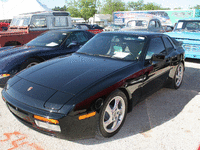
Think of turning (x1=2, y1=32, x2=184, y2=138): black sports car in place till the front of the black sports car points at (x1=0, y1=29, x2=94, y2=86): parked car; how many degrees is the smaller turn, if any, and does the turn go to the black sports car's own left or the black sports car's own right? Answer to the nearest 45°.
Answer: approximately 90° to the black sports car's own right

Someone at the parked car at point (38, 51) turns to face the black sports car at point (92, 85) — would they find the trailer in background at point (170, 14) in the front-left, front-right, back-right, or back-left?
back-left

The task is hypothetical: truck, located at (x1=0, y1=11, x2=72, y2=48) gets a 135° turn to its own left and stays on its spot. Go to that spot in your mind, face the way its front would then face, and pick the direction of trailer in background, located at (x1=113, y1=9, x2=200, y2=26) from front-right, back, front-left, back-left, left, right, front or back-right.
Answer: front-left

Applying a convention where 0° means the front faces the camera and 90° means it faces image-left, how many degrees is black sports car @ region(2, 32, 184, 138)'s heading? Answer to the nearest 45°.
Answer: approximately 45°

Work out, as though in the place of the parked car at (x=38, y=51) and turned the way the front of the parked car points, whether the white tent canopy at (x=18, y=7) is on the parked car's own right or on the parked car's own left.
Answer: on the parked car's own right

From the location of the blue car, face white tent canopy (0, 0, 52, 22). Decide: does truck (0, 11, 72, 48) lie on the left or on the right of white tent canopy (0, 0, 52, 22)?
left

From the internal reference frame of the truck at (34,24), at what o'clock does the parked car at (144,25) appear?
The parked car is roughly at 7 o'clock from the truck.

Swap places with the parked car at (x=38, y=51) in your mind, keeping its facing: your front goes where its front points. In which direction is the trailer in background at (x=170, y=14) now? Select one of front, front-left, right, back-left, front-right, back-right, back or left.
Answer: back

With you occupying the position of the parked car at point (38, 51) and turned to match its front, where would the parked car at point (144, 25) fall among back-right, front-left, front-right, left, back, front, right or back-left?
back

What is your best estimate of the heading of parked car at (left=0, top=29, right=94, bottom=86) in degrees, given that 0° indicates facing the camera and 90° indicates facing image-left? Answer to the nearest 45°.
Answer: approximately 45°

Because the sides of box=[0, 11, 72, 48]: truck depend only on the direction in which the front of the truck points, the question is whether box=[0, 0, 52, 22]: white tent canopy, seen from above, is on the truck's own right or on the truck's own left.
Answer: on the truck's own right

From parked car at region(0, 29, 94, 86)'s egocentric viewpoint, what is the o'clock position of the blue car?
The blue car is roughly at 7 o'clock from the parked car.
